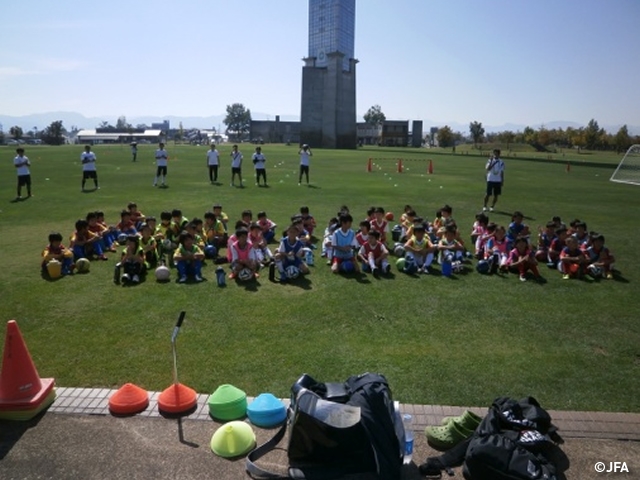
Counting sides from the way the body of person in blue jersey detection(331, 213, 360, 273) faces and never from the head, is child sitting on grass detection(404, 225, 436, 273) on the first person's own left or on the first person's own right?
on the first person's own left

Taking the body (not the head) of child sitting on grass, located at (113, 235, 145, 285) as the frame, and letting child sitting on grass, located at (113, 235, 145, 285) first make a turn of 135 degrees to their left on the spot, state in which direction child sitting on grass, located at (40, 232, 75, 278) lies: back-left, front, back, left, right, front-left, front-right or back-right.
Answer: left

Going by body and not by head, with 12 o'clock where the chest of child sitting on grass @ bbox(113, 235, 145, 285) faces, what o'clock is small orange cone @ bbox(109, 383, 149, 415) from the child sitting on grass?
The small orange cone is roughly at 12 o'clock from the child sitting on grass.

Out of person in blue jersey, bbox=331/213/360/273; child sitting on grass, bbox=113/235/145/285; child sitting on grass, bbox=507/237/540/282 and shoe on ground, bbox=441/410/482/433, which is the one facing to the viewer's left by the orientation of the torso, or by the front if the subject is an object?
the shoe on ground

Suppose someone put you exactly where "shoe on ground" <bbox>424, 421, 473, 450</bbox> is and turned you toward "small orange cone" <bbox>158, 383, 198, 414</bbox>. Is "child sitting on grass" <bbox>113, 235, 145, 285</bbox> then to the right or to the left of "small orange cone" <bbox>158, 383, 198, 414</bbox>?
right

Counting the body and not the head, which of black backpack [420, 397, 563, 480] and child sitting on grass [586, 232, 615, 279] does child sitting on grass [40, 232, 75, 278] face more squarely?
the black backpack

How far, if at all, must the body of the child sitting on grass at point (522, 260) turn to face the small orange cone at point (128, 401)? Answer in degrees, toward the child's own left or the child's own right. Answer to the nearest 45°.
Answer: approximately 45° to the child's own right

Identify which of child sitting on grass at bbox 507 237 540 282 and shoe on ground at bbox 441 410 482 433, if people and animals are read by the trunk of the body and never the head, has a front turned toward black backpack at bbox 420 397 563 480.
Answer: the child sitting on grass

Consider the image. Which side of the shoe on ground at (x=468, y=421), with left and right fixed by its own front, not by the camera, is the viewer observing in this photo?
left

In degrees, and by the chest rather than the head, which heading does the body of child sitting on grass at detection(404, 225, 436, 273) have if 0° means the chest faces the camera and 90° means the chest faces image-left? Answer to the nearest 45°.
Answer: approximately 0°

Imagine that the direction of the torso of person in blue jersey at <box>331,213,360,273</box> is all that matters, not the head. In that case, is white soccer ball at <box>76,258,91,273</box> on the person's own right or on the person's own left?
on the person's own right

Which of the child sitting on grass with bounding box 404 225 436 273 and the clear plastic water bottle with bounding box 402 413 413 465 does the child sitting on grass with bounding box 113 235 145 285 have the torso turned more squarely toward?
the clear plastic water bottle
